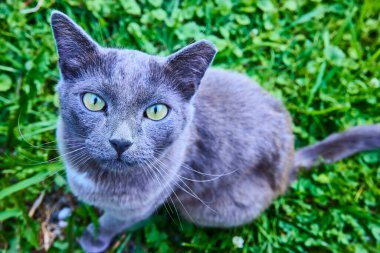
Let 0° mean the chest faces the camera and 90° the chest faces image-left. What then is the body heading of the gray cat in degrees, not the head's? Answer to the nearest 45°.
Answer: approximately 45°
